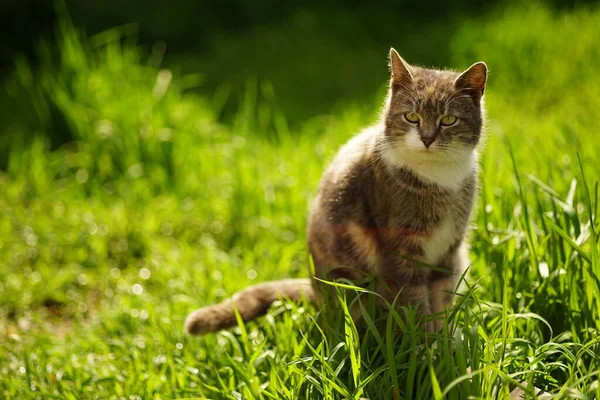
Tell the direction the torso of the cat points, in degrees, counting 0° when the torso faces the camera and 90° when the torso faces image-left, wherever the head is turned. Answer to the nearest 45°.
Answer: approximately 315°
